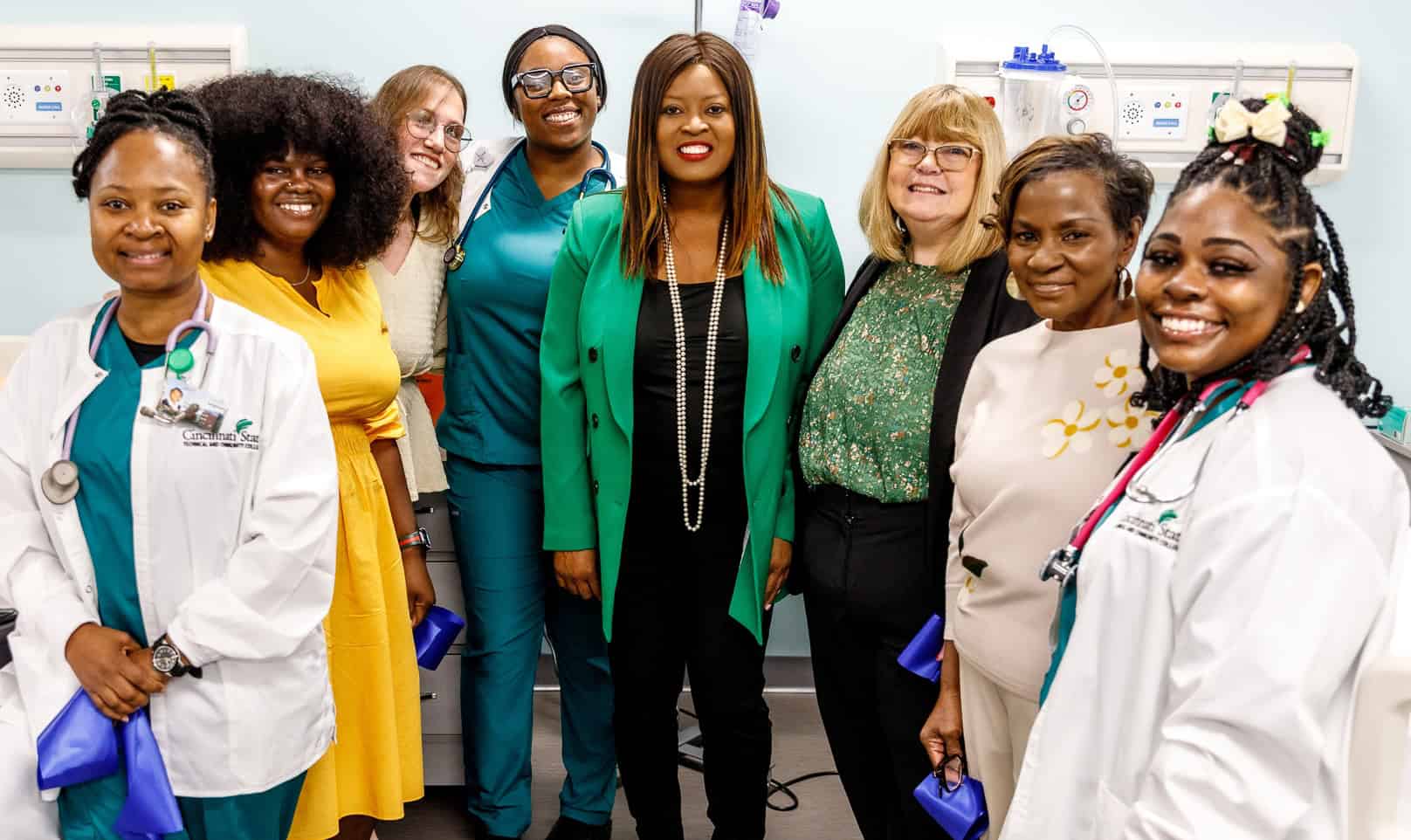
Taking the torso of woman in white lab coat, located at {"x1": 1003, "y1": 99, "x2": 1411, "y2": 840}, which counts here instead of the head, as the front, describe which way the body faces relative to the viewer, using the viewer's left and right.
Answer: facing the viewer and to the left of the viewer

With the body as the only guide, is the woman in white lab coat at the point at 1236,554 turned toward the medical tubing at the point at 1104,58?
no

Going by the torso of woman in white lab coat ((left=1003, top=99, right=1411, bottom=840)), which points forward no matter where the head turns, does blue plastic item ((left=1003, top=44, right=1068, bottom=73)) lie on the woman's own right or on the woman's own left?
on the woman's own right

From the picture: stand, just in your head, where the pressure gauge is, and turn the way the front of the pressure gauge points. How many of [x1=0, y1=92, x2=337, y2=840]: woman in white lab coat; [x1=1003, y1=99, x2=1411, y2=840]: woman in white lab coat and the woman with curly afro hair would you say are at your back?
0

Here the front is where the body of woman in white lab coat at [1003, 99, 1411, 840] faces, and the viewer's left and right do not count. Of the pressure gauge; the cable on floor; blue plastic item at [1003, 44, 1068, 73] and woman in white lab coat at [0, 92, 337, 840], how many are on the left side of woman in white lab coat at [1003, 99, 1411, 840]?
0

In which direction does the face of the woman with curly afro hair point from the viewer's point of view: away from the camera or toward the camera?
toward the camera

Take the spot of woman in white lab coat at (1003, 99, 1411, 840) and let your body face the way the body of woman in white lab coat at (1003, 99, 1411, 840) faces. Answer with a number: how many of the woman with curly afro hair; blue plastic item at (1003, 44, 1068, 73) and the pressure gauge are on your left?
0

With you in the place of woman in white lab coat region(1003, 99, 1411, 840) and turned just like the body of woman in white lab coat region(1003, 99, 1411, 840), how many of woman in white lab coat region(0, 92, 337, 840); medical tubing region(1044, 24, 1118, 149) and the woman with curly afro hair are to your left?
0

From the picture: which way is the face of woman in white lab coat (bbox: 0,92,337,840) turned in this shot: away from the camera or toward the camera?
toward the camera

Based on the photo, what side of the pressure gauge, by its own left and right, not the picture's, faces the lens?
front

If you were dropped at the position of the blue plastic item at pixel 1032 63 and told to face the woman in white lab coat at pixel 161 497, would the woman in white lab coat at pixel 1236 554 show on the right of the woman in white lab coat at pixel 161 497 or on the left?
left

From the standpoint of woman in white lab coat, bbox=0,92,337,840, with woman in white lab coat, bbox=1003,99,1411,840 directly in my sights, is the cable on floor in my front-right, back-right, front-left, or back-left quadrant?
front-left

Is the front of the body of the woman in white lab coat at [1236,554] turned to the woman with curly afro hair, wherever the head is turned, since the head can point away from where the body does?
no

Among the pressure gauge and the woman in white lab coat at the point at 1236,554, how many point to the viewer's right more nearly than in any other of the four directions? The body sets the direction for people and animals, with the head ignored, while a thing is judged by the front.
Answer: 0

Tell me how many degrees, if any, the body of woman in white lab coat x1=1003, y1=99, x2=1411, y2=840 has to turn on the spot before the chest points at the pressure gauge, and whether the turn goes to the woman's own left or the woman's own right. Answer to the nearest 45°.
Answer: approximately 135° to the woman's own right

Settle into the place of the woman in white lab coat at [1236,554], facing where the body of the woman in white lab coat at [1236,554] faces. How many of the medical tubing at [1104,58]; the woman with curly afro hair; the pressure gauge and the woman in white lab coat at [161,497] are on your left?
0
